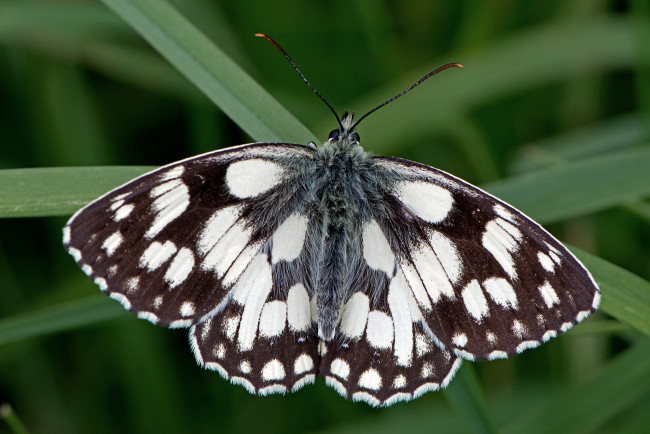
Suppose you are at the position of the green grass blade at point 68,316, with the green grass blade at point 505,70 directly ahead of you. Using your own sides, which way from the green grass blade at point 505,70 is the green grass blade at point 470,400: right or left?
right

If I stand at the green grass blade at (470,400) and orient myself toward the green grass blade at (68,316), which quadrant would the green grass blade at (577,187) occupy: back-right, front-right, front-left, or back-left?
back-right

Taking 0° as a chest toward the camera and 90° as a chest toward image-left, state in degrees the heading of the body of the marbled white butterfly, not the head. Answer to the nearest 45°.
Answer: approximately 180°

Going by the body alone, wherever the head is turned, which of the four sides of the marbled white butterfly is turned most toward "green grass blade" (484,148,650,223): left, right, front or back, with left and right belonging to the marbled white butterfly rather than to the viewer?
right

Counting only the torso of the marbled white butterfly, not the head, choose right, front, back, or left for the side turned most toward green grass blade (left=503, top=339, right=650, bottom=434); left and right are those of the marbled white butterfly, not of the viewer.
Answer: right
